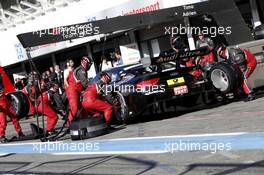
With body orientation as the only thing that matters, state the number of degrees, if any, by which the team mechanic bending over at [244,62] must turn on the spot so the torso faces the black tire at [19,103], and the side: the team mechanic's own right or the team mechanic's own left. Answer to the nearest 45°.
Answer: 0° — they already face it

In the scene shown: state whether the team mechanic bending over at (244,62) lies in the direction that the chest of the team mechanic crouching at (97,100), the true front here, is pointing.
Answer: yes

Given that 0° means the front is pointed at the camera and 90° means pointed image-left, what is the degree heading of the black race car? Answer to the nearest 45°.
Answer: approximately 135°

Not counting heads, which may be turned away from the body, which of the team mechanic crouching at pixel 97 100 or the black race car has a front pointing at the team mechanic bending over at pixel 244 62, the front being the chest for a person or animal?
the team mechanic crouching at pixel 97 100

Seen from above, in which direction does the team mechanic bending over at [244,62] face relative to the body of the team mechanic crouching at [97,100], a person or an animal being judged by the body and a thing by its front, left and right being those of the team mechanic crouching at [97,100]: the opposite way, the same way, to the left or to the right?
the opposite way

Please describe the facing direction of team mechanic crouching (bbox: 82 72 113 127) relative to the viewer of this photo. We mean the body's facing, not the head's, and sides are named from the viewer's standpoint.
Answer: facing to the right of the viewer

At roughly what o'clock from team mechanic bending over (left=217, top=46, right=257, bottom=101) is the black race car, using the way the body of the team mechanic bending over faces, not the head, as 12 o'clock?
The black race car is roughly at 11 o'clock from the team mechanic bending over.

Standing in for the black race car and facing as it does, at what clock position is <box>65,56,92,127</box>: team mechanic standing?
The team mechanic standing is roughly at 10 o'clock from the black race car.

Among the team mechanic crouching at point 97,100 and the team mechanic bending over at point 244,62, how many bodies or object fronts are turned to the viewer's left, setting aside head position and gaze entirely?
1

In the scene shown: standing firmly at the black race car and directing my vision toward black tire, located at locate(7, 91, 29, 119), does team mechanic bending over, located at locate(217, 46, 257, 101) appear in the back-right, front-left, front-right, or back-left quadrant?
back-right
